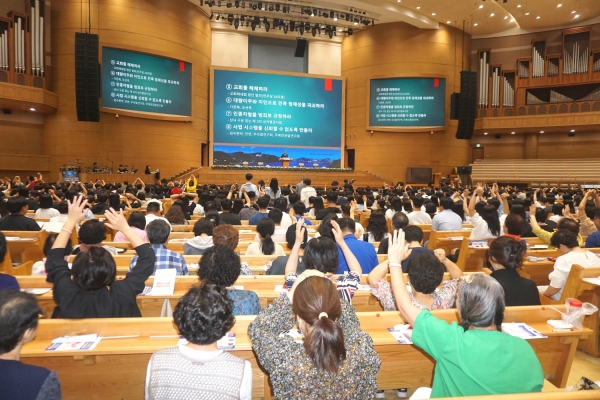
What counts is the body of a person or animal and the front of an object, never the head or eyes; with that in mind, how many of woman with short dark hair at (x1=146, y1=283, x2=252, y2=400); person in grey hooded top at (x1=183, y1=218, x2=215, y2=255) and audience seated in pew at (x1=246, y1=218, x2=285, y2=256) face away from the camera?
3

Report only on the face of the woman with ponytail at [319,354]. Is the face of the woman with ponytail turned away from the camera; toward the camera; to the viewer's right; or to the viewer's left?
away from the camera

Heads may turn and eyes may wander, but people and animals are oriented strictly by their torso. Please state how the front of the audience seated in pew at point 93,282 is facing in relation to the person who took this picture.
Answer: facing away from the viewer

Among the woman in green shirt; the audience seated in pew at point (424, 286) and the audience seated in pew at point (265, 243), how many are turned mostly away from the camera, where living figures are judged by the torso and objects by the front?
3

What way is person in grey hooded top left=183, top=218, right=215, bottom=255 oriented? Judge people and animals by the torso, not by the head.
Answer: away from the camera

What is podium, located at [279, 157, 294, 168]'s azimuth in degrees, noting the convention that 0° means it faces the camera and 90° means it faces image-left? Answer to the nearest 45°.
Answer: approximately 0°

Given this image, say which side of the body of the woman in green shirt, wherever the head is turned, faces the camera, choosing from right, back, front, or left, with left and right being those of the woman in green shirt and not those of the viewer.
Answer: back

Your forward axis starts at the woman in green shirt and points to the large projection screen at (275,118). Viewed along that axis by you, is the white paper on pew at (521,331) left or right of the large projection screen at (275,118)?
right

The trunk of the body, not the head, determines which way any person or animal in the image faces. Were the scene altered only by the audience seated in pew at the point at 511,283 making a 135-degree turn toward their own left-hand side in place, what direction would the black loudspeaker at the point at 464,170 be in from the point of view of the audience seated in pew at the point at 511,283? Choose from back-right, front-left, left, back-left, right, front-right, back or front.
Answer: back

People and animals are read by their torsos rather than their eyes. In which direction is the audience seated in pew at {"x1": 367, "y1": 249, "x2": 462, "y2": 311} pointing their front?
away from the camera

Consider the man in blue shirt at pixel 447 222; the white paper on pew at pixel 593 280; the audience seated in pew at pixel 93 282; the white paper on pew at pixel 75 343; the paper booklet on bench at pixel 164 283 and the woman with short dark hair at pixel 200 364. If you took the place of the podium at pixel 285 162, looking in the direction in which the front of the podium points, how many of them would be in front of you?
6

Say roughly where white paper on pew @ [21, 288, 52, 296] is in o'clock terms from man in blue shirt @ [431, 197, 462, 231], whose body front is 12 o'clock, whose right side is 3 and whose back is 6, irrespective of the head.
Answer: The white paper on pew is roughly at 7 o'clock from the man in blue shirt.

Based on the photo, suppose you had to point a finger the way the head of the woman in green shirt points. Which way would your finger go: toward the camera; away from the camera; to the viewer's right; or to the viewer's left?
away from the camera

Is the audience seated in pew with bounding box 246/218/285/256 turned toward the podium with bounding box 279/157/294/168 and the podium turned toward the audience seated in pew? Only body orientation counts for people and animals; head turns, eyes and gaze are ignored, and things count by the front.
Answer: yes

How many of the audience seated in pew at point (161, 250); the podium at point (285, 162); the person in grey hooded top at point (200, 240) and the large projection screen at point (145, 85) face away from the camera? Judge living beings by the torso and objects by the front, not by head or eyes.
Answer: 2

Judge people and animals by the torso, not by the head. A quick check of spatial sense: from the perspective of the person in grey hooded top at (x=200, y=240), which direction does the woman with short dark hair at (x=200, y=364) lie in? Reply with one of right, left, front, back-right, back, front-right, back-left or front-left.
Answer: back

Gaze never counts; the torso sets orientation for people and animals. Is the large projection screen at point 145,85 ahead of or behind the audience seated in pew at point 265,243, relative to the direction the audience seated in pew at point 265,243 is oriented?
ahead
